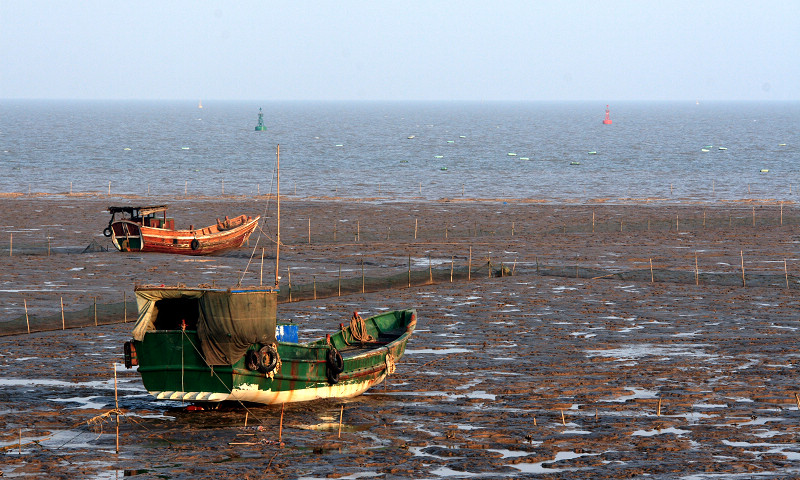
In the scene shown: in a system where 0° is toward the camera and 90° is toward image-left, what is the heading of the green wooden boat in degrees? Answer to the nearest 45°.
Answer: approximately 225°
